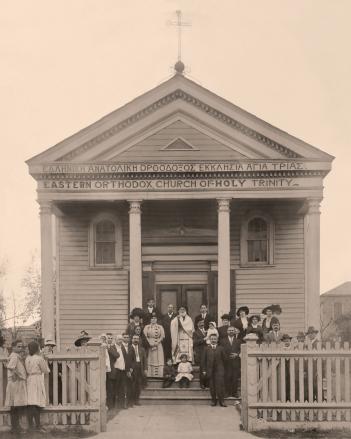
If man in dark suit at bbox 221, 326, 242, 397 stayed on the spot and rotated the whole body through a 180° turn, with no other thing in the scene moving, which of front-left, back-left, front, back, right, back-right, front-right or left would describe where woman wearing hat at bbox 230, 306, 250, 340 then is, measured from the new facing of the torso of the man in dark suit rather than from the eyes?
front

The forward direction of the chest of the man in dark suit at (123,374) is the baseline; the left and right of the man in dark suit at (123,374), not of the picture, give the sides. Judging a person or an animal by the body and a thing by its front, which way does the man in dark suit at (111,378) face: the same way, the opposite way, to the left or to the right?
the same way

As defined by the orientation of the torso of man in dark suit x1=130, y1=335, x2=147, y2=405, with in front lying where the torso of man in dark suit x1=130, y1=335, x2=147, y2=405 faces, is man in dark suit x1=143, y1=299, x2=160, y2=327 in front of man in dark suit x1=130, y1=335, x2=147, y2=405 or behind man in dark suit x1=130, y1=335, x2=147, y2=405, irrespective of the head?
behind

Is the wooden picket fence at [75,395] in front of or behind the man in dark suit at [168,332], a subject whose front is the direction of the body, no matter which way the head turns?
in front

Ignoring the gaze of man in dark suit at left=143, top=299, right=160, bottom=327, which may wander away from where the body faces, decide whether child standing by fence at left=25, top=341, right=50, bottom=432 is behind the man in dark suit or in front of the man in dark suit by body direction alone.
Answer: in front

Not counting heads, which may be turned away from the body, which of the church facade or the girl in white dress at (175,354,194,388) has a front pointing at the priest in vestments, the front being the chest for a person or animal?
the church facade

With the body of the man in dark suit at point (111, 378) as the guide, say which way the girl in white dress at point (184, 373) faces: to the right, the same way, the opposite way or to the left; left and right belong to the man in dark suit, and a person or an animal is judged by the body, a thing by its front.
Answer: the same way

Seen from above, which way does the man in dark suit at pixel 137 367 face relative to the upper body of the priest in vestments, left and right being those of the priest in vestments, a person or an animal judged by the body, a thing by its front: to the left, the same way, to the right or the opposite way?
the same way

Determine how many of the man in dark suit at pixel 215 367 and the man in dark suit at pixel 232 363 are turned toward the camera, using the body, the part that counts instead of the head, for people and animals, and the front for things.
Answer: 2

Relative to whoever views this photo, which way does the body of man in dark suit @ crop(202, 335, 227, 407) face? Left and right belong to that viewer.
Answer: facing the viewer

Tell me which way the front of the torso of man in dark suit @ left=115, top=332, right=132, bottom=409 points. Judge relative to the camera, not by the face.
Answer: toward the camera

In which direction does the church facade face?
toward the camera

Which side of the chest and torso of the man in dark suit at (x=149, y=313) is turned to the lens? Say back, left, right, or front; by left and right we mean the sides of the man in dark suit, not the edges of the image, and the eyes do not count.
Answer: front

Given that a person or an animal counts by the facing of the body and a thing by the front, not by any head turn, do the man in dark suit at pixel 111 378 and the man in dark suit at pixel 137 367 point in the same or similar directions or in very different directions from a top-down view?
same or similar directions

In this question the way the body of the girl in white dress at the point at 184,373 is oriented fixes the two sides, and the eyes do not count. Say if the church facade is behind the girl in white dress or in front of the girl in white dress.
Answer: behind

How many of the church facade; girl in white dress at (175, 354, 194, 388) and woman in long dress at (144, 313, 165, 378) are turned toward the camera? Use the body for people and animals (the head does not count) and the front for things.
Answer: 3

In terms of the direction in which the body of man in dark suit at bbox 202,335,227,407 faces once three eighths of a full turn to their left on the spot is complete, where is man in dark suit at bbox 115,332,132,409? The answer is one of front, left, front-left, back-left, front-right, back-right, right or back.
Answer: back-left

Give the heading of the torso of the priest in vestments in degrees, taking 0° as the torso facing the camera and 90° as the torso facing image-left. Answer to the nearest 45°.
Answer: approximately 0°
